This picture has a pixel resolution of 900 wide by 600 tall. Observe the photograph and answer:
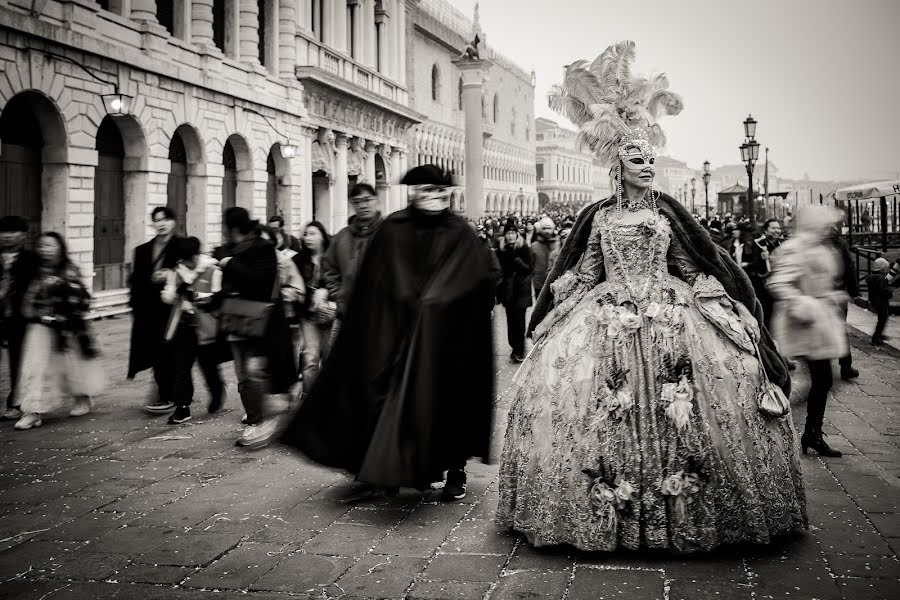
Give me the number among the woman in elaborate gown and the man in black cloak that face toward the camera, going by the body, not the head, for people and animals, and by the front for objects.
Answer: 2

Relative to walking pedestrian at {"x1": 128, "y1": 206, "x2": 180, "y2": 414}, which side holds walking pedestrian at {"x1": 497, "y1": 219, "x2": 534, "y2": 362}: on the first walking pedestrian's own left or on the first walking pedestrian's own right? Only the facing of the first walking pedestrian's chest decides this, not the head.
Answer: on the first walking pedestrian's own left

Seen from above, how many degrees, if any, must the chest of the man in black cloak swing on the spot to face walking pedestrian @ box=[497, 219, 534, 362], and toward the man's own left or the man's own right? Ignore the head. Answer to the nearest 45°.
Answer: approximately 180°

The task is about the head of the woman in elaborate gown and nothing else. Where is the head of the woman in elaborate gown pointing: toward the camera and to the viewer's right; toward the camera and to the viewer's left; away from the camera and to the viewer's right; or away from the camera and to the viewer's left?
toward the camera and to the viewer's right

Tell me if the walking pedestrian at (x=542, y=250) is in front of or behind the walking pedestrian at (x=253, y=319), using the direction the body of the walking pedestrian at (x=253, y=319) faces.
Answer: behind

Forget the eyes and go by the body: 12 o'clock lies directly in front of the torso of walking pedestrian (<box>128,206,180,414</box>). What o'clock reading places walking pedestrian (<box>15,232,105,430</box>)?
walking pedestrian (<box>15,232,105,430</box>) is roughly at 4 o'clock from walking pedestrian (<box>128,206,180,414</box>).

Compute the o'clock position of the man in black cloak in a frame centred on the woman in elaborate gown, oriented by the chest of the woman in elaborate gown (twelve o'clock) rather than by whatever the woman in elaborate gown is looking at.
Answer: The man in black cloak is roughly at 4 o'clock from the woman in elaborate gown.

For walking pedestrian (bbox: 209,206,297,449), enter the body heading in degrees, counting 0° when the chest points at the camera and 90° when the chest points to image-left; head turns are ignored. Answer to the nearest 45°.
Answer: approximately 45°

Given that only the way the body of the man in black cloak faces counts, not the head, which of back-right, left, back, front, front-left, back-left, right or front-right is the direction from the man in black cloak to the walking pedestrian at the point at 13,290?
back-right
